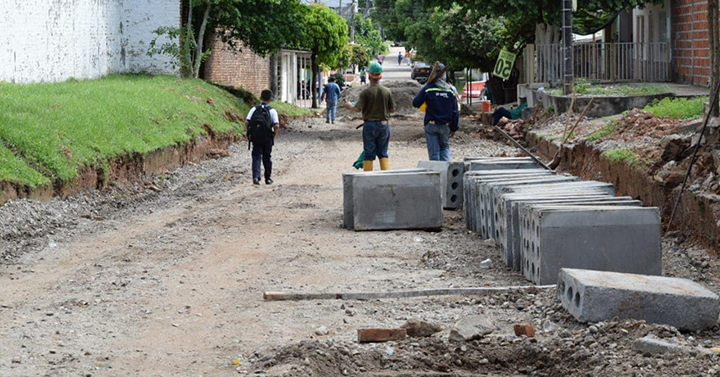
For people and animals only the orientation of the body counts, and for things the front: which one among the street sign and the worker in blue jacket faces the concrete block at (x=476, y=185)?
the street sign

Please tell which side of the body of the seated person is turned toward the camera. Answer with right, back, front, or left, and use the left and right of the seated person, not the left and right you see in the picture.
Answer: left

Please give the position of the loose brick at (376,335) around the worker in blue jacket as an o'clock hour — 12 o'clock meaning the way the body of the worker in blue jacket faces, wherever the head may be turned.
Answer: The loose brick is roughly at 6 o'clock from the worker in blue jacket.

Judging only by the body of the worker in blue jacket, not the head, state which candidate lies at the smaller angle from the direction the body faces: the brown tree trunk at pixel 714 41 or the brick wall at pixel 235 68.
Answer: the brick wall

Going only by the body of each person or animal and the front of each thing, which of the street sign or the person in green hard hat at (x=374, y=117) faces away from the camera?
the person in green hard hat

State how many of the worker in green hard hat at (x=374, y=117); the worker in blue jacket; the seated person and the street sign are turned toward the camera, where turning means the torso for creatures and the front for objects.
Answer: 1

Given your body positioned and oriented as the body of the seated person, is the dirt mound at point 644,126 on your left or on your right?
on your left

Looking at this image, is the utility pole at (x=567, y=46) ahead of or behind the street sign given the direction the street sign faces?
ahead

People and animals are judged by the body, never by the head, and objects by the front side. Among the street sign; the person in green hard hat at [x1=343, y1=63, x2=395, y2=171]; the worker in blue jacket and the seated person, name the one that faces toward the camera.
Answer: the street sign

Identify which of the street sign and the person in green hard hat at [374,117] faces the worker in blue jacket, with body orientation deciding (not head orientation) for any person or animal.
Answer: the street sign

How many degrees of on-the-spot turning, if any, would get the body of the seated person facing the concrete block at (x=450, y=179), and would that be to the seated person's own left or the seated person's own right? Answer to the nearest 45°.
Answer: approximately 90° to the seated person's own left

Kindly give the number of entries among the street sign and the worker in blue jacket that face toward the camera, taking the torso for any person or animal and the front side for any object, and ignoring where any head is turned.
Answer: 1

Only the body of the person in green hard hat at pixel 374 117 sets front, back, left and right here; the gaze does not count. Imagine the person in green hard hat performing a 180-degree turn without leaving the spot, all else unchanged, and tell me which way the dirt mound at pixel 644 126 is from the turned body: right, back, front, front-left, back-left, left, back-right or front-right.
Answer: left

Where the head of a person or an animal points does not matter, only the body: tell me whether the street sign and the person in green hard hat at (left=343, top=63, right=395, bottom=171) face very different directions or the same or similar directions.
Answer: very different directions

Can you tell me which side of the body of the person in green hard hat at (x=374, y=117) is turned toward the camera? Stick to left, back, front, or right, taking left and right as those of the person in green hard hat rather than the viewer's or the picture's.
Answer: back

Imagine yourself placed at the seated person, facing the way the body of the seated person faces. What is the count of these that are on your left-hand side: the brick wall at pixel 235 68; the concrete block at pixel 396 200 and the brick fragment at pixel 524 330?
2

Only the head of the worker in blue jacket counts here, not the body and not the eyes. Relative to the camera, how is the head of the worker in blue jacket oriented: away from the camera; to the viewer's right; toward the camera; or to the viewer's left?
away from the camera

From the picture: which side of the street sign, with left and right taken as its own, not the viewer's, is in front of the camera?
front

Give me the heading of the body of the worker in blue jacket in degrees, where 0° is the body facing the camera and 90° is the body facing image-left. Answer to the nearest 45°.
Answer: approximately 180°

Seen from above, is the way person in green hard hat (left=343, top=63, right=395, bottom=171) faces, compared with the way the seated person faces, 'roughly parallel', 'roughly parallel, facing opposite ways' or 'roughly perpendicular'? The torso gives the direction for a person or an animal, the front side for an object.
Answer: roughly perpendicular

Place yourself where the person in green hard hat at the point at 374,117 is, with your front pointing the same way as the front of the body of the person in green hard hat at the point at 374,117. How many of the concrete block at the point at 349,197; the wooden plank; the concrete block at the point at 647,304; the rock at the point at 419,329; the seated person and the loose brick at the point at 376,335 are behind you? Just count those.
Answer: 5
